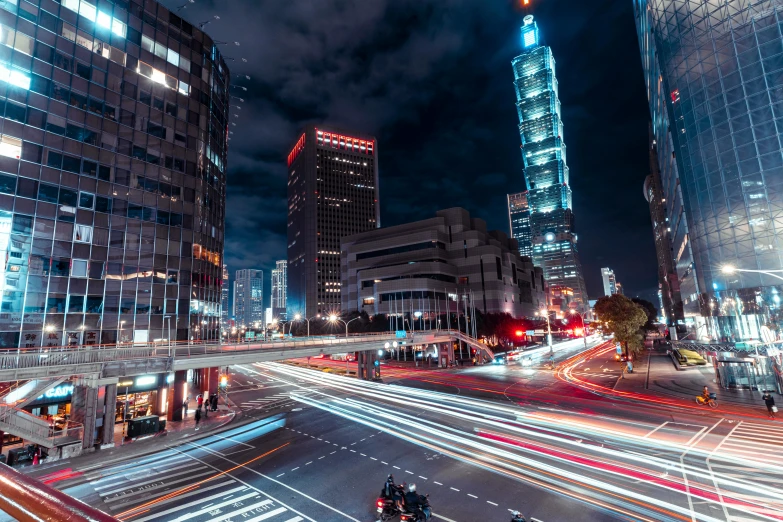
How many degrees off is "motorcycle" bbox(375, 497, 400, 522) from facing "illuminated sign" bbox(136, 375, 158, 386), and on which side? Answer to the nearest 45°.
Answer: approximately 90° to its left

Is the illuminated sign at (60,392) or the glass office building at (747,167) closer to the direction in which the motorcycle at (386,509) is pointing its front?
the glass office building

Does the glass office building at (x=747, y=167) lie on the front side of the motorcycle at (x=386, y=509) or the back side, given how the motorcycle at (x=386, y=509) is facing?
on the front side

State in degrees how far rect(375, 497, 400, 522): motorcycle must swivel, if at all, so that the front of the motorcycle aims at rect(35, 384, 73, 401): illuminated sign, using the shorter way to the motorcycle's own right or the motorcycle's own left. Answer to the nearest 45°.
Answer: approximately 90° to the motorcycle's own left

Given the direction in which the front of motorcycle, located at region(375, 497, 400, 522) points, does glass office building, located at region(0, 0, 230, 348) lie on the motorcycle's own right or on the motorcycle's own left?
on the motorcycle's own left

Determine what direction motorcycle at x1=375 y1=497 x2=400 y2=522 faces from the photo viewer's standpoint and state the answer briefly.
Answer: facing away from the viewer and to the right of the viewer

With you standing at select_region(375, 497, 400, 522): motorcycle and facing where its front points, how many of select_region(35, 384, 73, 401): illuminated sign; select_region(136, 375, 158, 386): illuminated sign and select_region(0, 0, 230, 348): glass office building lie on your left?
3

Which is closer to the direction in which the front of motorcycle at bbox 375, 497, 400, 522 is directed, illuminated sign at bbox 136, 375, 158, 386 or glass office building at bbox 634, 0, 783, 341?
the glass office building
